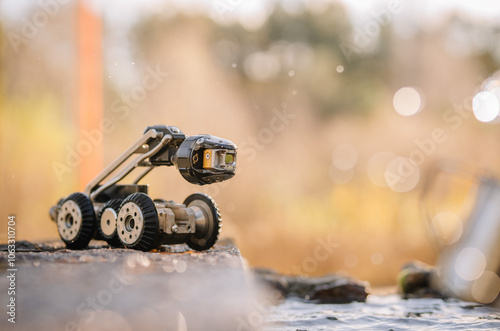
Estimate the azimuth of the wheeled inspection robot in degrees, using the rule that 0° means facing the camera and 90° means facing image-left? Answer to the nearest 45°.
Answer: approximately 315°

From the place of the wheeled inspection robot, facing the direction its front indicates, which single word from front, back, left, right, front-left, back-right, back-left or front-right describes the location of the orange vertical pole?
back-left
